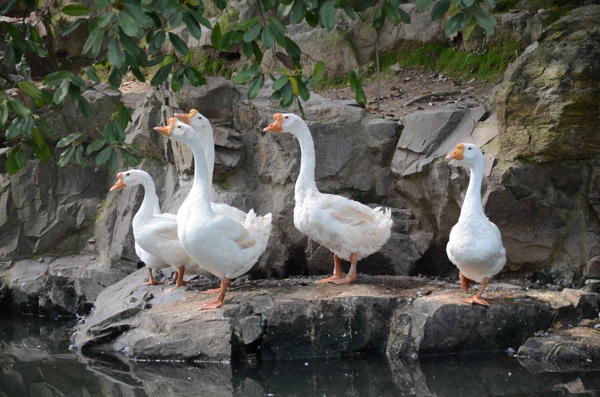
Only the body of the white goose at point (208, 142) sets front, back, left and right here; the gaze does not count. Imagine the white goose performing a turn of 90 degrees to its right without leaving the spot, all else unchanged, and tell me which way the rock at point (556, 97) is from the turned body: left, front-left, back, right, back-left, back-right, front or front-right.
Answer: right

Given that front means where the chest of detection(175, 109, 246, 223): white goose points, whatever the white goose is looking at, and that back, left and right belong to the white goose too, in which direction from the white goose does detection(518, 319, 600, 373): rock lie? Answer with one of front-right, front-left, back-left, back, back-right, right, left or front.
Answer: back-left

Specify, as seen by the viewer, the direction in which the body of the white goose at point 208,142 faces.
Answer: to the viewer's left

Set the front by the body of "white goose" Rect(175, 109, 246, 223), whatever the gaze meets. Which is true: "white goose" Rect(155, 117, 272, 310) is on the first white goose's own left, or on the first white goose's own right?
on the first white goose's own left

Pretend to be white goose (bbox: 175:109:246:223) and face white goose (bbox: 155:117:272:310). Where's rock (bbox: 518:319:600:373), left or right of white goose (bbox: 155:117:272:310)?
left
